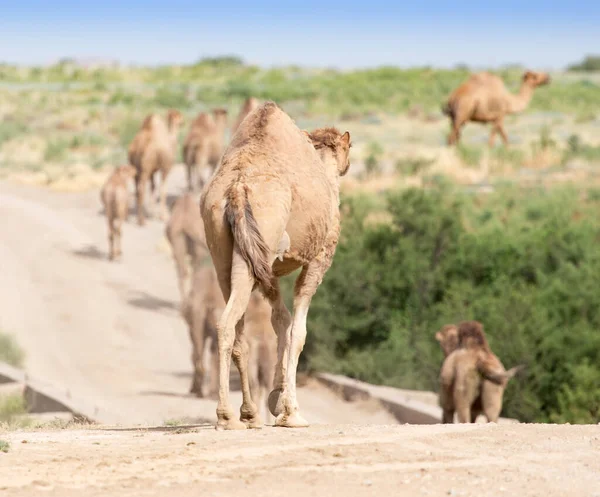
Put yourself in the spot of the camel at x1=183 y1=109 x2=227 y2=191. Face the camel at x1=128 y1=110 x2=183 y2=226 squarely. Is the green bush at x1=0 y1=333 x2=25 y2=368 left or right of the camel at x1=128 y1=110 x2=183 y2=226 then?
left

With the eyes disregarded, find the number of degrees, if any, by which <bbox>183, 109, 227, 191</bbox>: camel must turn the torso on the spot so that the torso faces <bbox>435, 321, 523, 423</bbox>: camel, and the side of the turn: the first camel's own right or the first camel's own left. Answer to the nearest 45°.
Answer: approximately 135° to the first camel's own right

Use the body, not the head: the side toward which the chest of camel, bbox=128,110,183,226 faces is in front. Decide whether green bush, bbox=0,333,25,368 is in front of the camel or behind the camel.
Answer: behind

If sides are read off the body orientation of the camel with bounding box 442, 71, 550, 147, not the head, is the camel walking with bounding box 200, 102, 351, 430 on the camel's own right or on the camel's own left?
on the camel's own right

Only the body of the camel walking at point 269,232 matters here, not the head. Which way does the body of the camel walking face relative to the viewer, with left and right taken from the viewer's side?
facing away from the viewer and to the right of the viewer

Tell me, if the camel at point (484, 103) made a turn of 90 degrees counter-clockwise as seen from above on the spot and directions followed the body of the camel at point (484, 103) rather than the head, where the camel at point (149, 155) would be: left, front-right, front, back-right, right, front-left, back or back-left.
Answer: back-left

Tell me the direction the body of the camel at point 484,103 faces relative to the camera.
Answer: to the viewer's right
